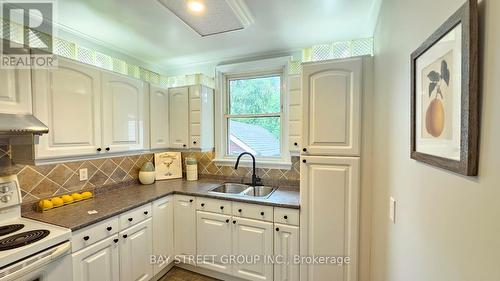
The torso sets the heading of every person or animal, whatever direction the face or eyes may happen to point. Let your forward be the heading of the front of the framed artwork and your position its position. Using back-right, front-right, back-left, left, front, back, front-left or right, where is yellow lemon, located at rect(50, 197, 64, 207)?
front-right

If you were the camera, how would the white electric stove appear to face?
facing the viewer and to the right of the viewer

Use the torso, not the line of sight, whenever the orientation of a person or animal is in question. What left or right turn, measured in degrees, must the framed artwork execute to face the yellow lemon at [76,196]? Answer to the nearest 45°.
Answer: approximately 45° to its right

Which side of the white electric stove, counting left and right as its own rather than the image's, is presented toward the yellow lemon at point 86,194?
left

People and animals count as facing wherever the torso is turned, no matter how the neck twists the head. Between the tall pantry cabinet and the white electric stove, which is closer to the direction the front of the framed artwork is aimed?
the white electric stove

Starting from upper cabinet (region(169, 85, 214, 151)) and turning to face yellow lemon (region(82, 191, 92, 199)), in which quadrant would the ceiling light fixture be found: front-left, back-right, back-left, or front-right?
front-left

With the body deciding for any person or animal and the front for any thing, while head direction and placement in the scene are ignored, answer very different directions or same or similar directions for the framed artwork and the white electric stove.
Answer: very different directions

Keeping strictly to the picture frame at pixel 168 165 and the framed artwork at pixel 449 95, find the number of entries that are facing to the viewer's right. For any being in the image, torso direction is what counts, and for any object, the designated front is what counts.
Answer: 0

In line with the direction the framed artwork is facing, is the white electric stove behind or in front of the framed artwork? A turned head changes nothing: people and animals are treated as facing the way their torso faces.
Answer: in front

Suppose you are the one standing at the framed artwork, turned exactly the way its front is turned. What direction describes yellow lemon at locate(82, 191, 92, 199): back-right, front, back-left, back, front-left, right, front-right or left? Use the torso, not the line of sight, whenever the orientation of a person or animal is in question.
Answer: front-right

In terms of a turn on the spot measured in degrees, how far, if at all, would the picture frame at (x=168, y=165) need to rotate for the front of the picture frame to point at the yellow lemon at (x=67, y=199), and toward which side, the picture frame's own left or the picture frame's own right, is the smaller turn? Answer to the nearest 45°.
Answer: approximately 45° to the picture frame's own right

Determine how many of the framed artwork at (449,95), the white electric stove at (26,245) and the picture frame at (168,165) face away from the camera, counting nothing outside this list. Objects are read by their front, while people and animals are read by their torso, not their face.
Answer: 0

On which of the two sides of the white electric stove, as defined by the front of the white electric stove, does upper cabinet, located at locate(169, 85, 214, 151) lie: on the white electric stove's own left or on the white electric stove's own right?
on the white electric stove's own left

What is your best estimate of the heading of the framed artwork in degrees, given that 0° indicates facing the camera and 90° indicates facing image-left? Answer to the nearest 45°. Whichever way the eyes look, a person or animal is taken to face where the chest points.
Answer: approximately 45°
